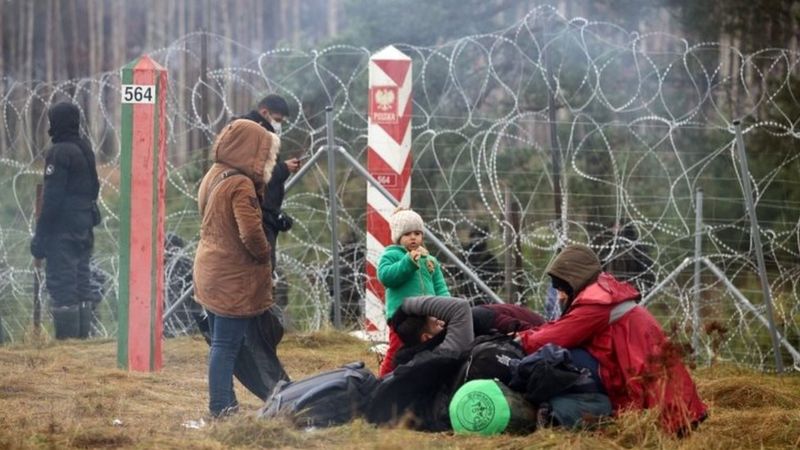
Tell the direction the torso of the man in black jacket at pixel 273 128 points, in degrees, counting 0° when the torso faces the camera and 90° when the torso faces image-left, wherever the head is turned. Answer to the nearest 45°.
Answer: approximately 270°

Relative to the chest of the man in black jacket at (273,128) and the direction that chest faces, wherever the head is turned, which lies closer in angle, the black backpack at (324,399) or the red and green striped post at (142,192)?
the black backpack

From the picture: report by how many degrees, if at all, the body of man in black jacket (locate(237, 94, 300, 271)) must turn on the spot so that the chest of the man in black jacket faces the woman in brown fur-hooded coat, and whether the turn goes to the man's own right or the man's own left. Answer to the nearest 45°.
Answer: approximately 90° to the man's own right

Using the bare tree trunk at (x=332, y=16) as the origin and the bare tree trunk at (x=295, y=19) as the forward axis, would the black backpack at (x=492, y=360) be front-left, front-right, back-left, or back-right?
back-left

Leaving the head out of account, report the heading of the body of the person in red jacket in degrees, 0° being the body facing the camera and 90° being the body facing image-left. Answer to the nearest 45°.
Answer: approximately 90°

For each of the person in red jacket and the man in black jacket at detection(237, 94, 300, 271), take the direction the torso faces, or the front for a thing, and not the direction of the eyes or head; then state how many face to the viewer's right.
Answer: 1

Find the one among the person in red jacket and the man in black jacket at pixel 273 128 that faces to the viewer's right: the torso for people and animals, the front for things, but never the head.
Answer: the man in black jacket

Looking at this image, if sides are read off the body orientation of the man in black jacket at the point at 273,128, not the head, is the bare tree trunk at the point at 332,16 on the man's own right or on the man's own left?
on the man's own left

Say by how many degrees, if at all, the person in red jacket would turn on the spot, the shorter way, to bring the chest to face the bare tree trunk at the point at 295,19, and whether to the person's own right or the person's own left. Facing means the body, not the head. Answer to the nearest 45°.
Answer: approximately 90° to the person's own right

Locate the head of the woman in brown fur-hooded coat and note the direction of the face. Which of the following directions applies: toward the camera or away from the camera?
away from the camera

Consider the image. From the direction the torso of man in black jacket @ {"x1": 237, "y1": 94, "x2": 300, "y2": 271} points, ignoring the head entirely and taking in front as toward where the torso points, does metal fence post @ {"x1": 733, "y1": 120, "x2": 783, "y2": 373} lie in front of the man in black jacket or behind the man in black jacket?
in front

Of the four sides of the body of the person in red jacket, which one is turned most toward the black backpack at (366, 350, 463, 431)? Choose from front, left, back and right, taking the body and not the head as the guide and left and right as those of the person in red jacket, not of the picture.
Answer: front

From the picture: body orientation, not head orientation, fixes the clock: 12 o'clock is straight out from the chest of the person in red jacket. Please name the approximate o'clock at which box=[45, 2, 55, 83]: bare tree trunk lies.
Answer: The bare tree trunk is roughly at 2 o'clock from the person in red jacket.

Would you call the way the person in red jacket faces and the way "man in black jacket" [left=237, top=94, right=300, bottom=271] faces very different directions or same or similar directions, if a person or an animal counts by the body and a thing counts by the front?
very different directions

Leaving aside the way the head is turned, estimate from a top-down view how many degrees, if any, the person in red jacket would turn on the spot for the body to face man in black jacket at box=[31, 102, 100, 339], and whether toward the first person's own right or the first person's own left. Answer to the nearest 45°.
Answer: approximately 45° to the first person's own right
